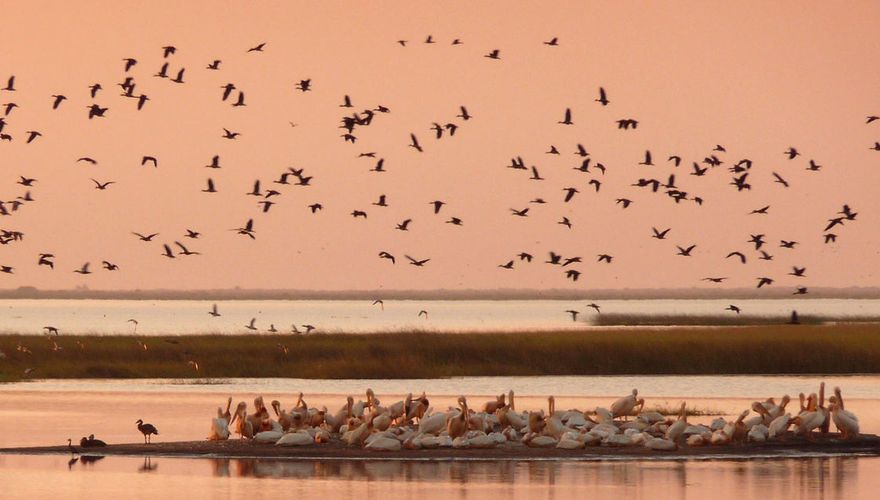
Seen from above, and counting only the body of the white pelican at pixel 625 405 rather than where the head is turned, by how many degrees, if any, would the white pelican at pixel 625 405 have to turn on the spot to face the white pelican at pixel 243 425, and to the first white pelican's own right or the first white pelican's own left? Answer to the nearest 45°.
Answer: approximately 135° to the first white pelican's own right

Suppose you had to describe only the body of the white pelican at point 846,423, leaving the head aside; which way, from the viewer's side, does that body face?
to the viewer's left

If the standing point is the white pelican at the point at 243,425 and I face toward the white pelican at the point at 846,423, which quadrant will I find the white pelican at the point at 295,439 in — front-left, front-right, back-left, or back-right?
front-right

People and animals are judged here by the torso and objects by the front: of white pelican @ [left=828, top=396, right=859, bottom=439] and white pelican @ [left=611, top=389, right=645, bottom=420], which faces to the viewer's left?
white pelican @ [left=828, top=396, right=859, bottom=439]

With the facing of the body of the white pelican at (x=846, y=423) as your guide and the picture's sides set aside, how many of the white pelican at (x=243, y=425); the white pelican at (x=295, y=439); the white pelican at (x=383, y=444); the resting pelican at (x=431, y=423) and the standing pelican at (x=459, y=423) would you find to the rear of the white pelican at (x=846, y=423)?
0

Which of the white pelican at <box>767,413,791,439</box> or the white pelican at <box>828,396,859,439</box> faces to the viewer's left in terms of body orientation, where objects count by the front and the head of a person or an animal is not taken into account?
the white pelican at <box>828,396,859,439</box>

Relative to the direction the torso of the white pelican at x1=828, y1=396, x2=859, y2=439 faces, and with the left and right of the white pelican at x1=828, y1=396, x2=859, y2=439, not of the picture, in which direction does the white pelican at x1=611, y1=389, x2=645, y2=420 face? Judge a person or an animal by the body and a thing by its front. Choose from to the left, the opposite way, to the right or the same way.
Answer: the opposite way

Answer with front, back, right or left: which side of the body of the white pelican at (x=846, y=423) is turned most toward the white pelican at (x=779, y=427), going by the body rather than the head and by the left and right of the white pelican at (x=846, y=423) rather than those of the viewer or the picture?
front

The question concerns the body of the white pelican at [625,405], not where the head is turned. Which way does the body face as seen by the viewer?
to the viewer's right

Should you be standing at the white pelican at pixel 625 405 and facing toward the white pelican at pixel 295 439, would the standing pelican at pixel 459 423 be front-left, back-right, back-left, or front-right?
front-left

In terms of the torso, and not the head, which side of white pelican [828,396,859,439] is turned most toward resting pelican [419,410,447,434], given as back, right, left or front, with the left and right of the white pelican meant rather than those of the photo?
front

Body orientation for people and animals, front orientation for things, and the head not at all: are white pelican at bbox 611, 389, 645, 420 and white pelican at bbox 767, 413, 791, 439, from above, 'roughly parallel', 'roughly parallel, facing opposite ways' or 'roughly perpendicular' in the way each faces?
roughly parallel

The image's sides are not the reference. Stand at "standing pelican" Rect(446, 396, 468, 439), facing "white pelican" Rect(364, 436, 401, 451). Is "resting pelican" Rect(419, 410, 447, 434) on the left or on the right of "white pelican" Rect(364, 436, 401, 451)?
right

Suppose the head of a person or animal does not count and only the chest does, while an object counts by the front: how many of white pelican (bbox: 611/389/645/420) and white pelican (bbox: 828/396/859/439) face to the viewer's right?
1
